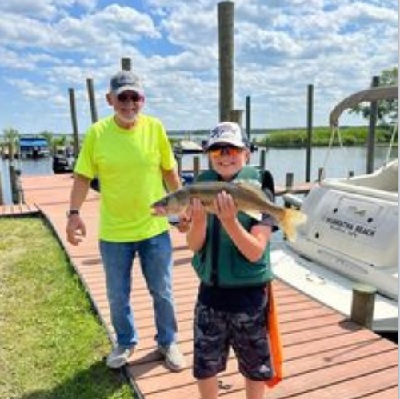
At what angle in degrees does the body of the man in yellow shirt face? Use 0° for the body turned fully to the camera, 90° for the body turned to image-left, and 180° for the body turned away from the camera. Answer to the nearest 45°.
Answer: approximately 0°

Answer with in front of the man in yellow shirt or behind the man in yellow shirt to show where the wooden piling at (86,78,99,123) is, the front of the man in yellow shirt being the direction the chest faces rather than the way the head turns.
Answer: behind

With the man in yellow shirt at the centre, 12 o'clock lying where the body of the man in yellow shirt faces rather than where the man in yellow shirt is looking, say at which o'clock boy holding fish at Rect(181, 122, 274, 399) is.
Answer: The boy holding fish is roughly at 11 o'clock from the man in yellow shirt.

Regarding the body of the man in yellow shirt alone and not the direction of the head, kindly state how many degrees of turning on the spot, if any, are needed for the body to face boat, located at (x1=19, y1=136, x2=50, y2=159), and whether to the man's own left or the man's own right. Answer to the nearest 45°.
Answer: approximately 180°

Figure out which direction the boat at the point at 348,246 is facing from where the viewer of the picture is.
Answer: facing away from the viewer and to the right of the viewer

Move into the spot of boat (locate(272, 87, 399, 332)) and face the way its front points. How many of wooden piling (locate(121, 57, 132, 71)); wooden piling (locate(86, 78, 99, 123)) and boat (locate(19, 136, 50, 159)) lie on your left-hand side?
3

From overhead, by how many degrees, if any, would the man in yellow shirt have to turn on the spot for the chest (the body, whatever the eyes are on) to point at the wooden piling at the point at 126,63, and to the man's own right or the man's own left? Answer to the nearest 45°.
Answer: approximately 180°

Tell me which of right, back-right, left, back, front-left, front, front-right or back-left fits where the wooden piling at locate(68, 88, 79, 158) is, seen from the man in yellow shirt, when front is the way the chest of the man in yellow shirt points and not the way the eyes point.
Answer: back

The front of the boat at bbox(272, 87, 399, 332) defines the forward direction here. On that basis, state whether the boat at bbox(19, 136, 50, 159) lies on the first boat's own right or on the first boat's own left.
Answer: on the first boat's own left

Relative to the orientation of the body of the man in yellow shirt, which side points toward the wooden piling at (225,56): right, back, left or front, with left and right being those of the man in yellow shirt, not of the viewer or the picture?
back

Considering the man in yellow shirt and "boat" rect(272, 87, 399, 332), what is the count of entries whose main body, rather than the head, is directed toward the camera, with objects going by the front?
1

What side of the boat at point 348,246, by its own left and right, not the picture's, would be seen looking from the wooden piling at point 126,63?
left
